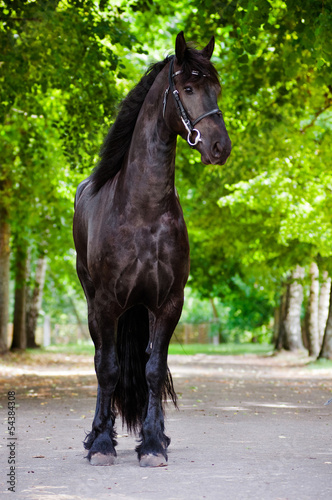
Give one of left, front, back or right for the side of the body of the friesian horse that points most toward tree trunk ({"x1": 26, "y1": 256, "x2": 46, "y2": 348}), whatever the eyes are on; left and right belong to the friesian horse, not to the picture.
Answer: back

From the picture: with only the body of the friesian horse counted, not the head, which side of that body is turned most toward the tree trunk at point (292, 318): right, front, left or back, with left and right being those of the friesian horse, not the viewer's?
back

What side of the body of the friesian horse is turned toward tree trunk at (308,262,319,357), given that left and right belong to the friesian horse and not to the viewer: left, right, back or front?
back

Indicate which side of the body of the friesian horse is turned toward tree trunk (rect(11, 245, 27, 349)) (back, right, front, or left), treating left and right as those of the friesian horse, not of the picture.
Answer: back

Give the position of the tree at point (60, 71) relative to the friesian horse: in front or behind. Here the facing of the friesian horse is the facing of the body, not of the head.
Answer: behind

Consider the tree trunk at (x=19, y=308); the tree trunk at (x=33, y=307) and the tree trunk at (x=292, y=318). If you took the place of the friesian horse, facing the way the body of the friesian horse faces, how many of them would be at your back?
3

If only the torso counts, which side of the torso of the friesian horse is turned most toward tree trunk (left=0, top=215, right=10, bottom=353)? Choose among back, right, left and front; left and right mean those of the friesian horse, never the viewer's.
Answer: back

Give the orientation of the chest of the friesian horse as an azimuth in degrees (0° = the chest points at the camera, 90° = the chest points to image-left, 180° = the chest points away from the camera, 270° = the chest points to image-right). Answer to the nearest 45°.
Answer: approximately 0°
